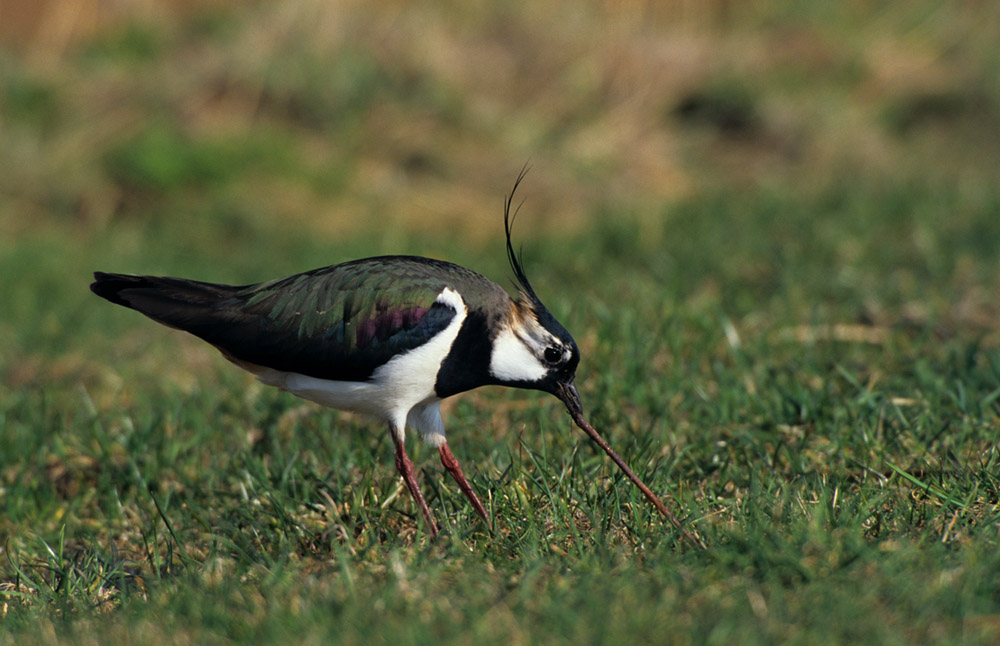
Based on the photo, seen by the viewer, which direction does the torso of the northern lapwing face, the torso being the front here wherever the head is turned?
to the viewer's right
